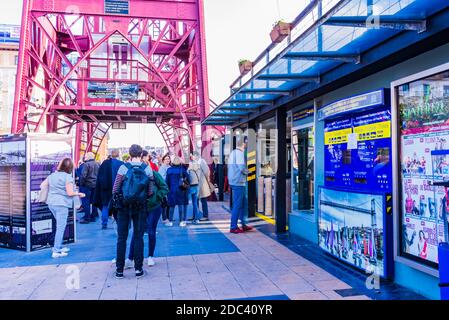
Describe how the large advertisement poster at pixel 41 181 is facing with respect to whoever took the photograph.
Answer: facing the viewer and to the right of the viewer

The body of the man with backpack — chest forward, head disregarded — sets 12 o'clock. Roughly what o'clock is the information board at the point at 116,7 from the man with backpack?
The information board is roughly at 12 o'clock from the man with backpack.

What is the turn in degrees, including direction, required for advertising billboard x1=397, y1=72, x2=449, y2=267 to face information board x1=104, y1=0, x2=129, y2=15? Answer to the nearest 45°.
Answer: approximately 90° to its right

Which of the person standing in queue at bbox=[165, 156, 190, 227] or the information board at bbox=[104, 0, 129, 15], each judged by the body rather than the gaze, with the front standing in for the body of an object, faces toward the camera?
the information board

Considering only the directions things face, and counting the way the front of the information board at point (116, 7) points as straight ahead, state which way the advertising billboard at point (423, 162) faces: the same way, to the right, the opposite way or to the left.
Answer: to the right

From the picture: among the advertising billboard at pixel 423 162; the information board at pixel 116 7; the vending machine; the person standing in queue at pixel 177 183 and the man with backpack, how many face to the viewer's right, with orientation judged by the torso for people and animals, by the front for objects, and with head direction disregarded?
0

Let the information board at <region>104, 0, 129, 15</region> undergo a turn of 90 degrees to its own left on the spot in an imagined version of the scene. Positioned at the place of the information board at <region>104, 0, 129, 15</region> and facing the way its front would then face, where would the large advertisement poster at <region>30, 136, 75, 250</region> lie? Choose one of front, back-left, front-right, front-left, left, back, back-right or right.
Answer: right

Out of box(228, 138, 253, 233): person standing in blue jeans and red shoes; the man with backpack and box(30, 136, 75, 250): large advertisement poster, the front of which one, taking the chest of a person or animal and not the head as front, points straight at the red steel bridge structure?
the man with backpack

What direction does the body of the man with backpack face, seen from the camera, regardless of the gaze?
away from the camera

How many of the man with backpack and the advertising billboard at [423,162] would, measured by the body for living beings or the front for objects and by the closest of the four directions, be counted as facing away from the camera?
1

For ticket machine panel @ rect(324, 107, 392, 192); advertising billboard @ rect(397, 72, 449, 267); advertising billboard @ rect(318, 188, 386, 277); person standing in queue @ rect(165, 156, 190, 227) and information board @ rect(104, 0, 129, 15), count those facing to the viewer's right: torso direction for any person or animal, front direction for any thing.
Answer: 0

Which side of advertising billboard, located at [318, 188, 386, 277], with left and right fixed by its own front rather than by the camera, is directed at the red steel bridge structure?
right

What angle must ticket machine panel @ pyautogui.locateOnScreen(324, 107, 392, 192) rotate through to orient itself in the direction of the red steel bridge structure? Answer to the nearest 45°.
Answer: approximately 90° to its right

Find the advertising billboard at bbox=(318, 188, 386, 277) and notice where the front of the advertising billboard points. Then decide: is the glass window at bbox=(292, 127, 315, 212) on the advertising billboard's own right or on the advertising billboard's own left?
on the advertising billboard's own right

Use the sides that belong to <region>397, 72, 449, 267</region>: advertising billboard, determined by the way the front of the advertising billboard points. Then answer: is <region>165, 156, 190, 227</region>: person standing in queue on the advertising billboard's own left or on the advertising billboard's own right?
on the advertising billboard's own right

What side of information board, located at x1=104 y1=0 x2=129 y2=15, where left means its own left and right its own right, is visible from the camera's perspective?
front

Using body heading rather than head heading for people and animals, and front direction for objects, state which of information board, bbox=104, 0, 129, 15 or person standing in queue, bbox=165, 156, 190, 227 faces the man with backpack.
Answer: the information board
